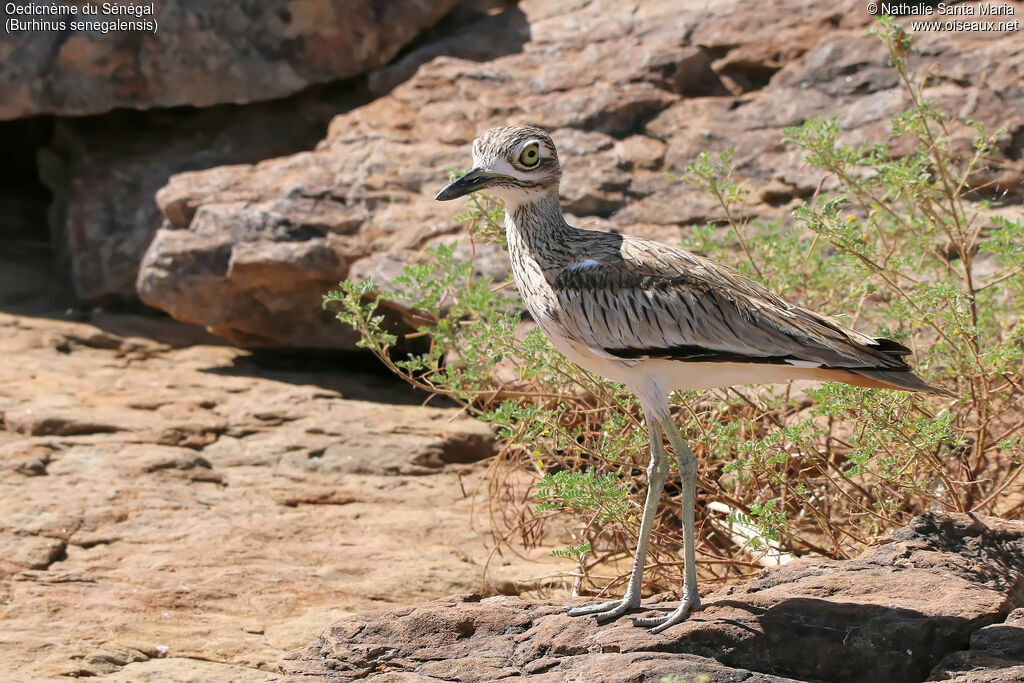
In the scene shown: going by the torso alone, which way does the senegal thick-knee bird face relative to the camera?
to the viewer's left
